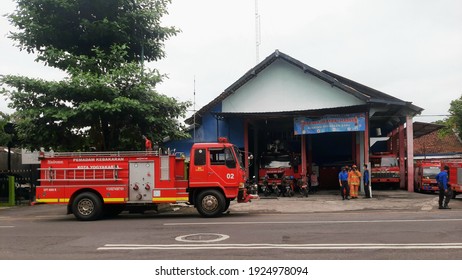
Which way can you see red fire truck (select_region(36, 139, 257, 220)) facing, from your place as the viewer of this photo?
facing to the right of the viewer

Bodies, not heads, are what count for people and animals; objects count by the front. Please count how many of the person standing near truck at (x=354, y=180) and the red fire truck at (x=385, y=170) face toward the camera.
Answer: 2

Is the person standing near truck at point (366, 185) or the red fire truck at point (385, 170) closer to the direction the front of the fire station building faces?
the person standing near truck

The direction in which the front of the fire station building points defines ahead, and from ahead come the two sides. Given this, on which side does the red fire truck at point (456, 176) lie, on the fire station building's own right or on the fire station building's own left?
on the fire station building's own left

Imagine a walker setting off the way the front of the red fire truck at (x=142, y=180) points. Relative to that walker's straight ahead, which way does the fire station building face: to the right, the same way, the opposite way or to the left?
to the right

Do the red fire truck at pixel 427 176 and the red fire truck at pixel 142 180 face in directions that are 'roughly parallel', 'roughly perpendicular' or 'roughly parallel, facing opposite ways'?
roughly perpendicular

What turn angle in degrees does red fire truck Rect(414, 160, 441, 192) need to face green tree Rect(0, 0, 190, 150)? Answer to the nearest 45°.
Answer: approximately 90° to its right

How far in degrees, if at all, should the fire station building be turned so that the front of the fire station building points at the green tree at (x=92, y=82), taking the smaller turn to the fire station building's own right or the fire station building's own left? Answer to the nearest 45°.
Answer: approximately 45° to the fire station building's own right
